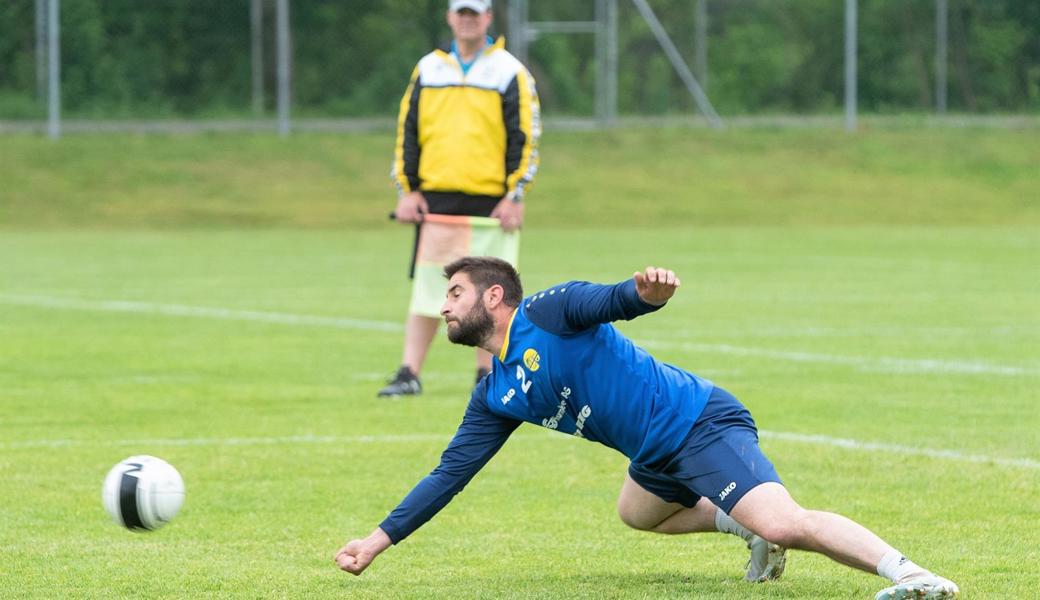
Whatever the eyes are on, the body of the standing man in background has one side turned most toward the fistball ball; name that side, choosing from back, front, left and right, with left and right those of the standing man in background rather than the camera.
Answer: front

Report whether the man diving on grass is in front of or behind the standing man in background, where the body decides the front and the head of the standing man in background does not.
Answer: in front

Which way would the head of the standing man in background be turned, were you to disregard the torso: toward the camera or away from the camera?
toward the camera

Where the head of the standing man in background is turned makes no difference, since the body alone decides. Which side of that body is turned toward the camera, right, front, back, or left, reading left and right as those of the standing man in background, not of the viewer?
front

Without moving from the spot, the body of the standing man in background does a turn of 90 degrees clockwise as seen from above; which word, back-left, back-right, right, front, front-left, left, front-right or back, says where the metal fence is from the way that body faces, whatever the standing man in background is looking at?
right
